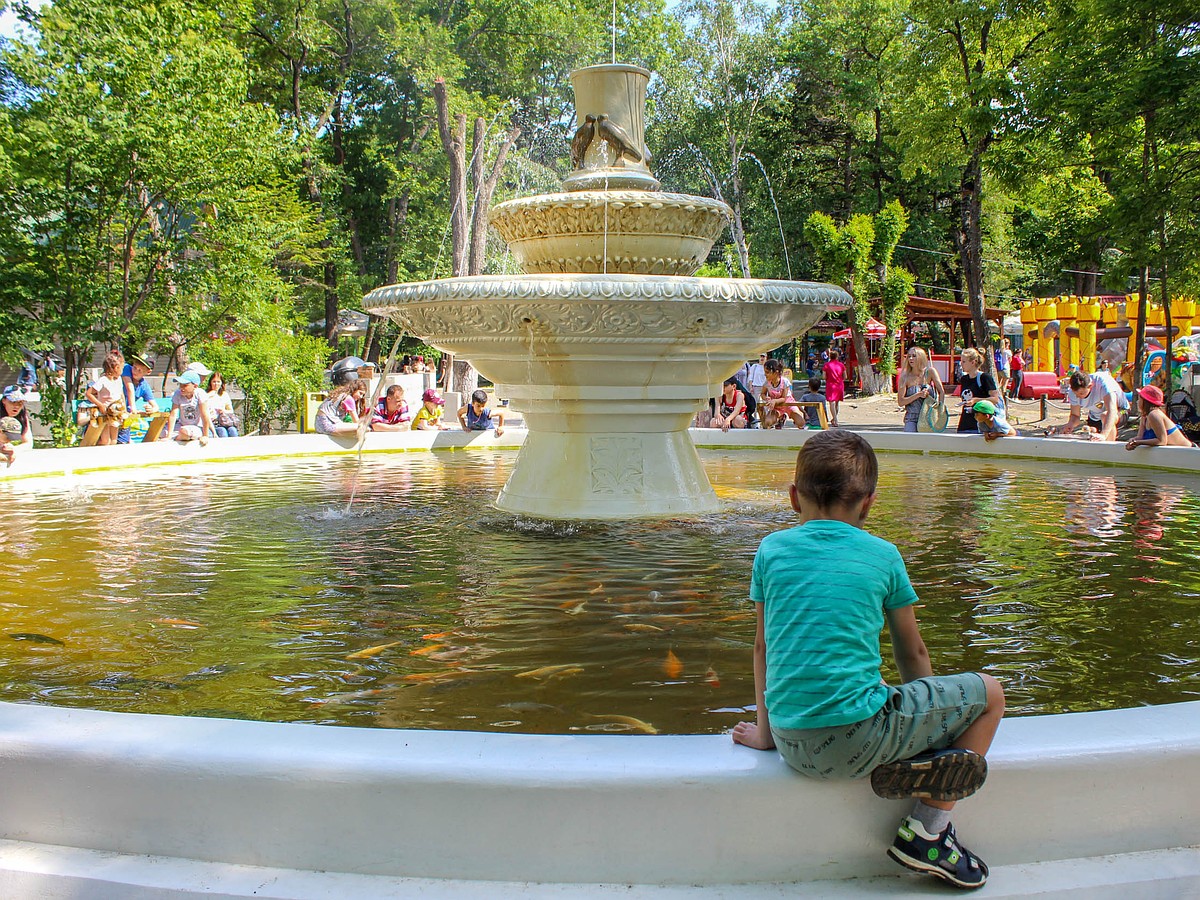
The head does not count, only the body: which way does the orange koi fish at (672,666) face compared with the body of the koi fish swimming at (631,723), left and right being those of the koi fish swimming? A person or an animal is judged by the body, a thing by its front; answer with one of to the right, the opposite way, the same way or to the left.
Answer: to the right

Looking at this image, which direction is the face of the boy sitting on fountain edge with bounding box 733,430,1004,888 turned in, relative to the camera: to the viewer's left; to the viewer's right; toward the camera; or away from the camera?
away from the camera

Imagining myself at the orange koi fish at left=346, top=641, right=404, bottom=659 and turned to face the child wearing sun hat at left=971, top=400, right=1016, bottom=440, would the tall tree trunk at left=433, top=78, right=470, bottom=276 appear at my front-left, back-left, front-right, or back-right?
front-left

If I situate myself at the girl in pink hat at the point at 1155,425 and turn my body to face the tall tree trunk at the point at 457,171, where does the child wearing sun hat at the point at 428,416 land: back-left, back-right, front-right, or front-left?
front-left

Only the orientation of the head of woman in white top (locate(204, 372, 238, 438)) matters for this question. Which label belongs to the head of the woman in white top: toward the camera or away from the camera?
toward the camera

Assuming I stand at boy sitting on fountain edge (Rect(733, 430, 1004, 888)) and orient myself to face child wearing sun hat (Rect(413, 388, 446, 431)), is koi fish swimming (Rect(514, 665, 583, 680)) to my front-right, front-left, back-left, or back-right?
front-left
